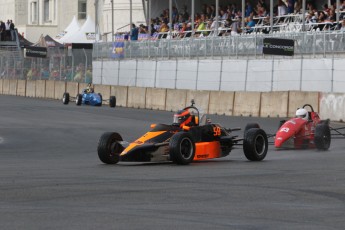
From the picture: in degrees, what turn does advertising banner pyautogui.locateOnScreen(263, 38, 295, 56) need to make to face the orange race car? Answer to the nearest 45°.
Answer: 0° — it already faces it

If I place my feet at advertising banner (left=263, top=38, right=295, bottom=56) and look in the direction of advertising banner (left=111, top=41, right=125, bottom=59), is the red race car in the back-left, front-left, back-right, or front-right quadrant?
back-left

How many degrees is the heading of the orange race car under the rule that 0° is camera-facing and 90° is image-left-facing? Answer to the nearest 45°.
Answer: approximately 45°

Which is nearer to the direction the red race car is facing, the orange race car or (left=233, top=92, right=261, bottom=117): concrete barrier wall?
the orange race car

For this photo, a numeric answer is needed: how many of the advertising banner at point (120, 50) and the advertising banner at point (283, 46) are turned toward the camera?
2

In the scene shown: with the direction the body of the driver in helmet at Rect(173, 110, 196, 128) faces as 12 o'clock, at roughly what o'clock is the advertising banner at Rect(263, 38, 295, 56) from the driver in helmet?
The advertising banner is roughly at 5 o'clock from the driver in helmet.

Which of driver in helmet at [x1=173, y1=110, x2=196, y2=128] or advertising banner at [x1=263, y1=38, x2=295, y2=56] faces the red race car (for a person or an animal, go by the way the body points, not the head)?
the advertising banner

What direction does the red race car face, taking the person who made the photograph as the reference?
facing the viewer and to the left of the viewer

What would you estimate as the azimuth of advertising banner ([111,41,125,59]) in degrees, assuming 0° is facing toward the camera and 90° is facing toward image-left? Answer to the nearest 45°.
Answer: approximately 0°

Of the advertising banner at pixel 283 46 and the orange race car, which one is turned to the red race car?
the advertising banner
